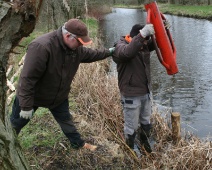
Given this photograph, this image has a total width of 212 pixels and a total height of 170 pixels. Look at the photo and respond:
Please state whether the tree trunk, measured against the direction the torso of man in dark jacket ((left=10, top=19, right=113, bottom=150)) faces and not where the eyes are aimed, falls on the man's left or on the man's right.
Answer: on the man's right

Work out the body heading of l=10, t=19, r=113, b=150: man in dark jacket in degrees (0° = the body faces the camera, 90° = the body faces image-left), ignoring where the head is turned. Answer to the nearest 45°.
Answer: approximately 315°
